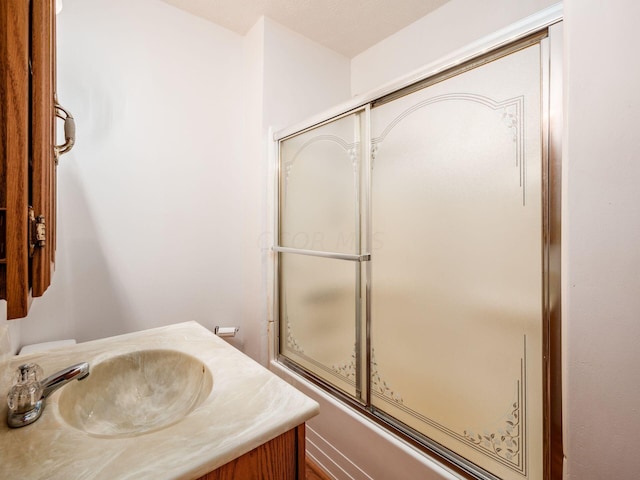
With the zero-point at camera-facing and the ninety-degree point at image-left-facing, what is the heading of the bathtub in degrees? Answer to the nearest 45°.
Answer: approximately 45°

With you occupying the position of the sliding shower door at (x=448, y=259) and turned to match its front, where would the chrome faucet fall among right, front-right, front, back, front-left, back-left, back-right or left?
front

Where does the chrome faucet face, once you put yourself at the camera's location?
facing away from the viewer and to the right of the viewer

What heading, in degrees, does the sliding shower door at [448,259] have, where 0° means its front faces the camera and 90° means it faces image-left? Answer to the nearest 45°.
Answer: approximately 45°

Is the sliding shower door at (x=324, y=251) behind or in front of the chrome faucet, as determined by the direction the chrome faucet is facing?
in front

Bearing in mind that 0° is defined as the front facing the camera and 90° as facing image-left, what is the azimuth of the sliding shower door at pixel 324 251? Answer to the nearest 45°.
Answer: approximately 45°

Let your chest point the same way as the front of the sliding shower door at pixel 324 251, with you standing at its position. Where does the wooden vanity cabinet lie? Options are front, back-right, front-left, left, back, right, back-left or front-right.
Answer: front-left
